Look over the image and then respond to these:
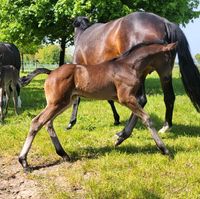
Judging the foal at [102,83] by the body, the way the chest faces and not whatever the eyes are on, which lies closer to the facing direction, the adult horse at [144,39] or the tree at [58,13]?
the adult horse

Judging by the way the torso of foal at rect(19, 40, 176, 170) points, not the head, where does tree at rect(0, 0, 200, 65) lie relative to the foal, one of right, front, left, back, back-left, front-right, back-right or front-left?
left

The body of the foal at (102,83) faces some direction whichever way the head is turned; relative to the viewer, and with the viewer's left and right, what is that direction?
facing to the right of the viewer

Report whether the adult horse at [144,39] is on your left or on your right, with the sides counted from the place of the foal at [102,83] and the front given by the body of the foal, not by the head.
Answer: on your left
